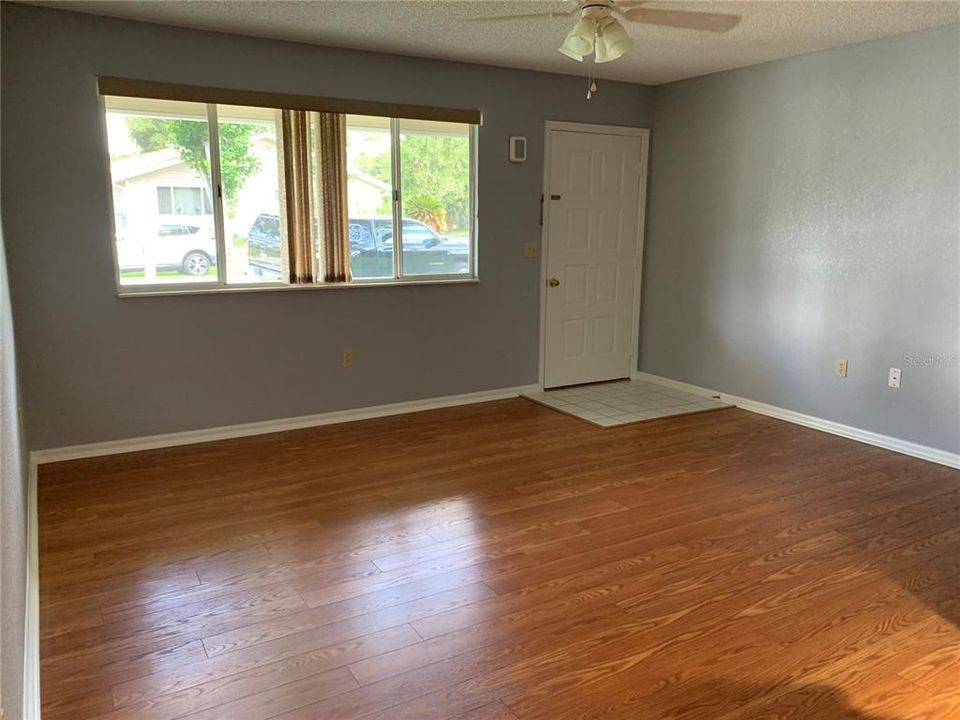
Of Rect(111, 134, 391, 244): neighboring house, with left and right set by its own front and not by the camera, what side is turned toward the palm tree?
left

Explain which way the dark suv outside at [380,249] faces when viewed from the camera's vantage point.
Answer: facing to the right of the viewer

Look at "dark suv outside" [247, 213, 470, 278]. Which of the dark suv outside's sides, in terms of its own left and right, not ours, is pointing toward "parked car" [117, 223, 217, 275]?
back

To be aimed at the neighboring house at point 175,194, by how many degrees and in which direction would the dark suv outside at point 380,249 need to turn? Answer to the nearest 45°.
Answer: approximately 180°

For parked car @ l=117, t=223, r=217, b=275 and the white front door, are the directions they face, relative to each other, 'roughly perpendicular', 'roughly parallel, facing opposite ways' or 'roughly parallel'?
roughly perpendicular

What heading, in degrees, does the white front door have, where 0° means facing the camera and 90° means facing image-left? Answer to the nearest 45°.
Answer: approximately 315°

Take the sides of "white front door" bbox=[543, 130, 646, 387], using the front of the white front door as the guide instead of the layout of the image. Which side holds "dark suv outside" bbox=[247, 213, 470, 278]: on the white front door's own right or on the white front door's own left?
on the white front door's own right

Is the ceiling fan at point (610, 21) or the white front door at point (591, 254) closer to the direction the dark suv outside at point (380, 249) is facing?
the white front door
